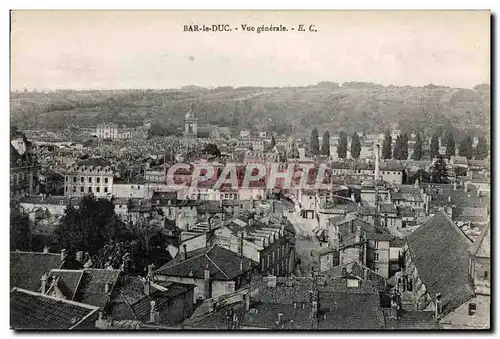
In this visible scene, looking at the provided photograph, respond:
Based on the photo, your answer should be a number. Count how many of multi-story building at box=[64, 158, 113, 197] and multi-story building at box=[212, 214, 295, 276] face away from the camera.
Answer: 0

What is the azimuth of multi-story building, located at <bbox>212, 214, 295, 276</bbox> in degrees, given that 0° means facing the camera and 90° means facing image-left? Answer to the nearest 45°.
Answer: approximately 315°

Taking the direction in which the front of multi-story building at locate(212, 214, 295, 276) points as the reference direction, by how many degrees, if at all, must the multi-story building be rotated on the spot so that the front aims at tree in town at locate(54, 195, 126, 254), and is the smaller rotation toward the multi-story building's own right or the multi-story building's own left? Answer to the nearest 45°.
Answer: approximately 135° to the multi-story building's own right

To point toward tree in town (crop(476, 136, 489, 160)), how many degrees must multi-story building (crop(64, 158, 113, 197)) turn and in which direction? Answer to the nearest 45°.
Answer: approximately 90° to its left

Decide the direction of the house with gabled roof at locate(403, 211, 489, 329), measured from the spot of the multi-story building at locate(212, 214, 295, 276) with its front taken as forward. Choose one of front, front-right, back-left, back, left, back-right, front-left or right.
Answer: front-left

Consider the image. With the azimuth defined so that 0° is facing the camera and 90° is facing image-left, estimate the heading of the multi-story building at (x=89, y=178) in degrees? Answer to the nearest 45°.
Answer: approximately 0°
